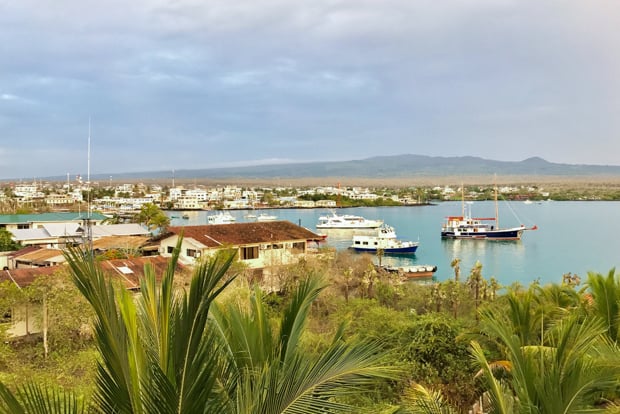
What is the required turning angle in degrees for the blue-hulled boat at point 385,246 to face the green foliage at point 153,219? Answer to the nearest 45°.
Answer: approximately 180°

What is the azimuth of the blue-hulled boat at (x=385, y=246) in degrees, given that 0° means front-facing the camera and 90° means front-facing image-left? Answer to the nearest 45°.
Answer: approximately 270°

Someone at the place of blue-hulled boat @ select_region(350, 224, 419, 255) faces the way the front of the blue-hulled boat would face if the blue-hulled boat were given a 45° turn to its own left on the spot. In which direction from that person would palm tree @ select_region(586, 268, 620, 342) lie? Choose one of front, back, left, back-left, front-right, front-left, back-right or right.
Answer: back-right

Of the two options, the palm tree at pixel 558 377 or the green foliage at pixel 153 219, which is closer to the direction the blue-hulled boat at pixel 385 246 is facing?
the palm tree

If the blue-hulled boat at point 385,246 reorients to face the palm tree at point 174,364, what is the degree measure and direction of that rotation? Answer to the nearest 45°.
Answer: approximately 90° to its right

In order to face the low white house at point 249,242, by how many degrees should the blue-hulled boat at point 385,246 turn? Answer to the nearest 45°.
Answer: approximately 90° to its right

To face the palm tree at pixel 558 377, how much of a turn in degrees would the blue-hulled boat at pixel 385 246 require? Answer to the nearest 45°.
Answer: approximately 90° to its right

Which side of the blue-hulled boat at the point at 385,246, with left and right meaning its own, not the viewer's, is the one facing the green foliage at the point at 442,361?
right

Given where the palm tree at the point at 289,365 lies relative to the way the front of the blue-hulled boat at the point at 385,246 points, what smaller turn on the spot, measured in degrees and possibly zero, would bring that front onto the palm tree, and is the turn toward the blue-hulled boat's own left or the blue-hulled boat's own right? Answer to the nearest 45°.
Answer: approximately 90° to the blue-hulled boat's own right
